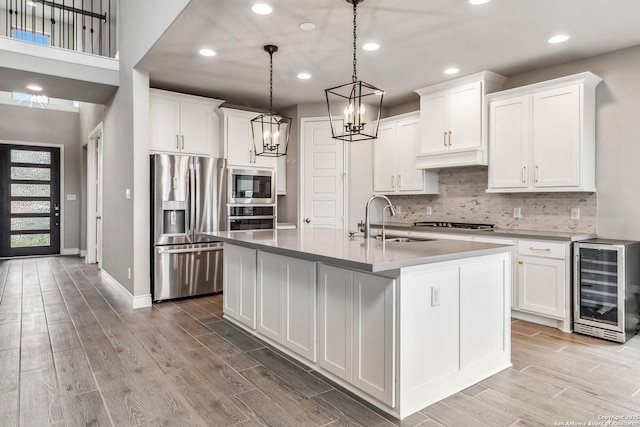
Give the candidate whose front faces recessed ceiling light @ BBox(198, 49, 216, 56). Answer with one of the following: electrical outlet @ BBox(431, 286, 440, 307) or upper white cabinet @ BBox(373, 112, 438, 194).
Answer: the upper white cabinet

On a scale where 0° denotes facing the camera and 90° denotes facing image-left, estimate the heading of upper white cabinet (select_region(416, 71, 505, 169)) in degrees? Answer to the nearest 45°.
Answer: approximately 45°

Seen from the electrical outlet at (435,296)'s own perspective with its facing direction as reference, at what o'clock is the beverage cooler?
The beverage cooler is roughly at 9 o'clock from the electrical outlet.
